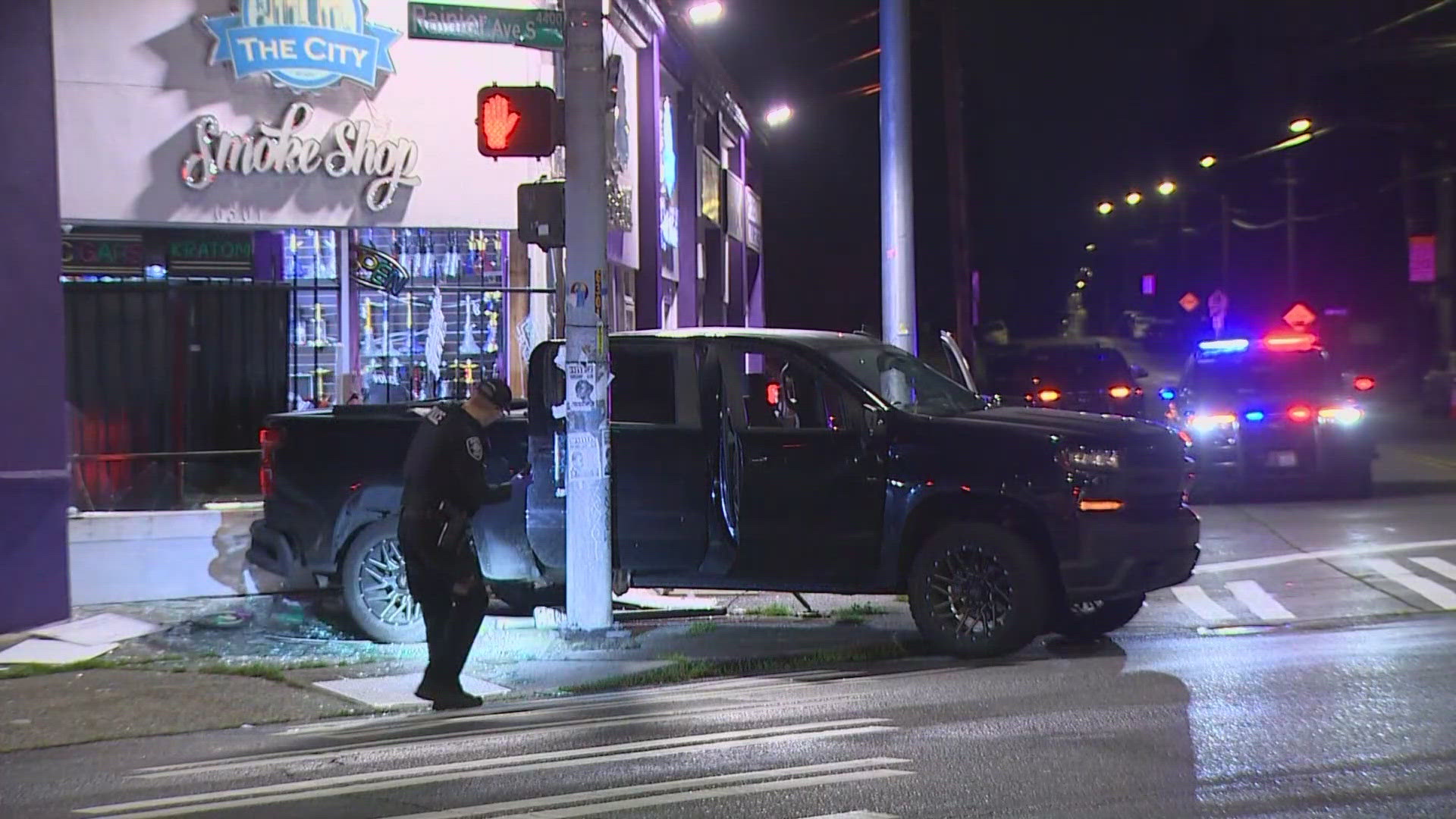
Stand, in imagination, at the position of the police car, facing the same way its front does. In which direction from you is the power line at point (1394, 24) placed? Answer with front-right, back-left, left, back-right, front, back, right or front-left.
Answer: back

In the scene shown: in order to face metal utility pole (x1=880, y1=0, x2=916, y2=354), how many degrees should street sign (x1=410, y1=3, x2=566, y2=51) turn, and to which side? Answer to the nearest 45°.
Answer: approximately 135° to its left

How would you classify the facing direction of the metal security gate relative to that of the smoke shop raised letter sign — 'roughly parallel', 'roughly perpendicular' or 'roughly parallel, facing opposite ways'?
roughly parallel

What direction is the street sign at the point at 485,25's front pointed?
toward the camera

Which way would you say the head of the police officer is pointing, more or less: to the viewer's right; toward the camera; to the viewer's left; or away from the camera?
to the viewer's right

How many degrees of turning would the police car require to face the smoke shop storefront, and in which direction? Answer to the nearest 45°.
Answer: approximately 45° to its right

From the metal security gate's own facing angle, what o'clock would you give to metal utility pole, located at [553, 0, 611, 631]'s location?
The metal utility pole is roughly at 11 o'clock from the metal security gate.

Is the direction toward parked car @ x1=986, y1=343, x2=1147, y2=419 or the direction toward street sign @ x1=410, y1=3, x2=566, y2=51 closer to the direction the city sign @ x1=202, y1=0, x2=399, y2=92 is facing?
the street sign

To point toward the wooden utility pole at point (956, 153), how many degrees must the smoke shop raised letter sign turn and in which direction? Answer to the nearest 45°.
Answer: approximately 135° to its left

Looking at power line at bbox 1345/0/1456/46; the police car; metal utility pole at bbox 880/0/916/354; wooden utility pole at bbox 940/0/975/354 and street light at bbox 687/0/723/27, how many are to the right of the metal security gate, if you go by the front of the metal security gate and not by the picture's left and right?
0

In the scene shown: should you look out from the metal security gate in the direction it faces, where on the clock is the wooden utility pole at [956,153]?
The wooden utility pole is roughly at 8 o'clock from the metal security gate.

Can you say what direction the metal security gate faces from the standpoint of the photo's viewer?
facing the viewer

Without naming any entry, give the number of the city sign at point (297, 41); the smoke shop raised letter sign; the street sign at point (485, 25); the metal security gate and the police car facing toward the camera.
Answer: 5

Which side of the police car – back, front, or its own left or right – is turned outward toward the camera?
front

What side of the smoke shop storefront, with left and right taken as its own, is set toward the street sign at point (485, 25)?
front

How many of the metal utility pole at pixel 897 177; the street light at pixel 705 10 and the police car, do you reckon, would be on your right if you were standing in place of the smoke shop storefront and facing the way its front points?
0

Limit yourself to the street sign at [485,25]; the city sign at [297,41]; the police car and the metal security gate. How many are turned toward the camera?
4

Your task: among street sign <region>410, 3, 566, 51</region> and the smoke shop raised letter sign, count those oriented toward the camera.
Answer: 2
